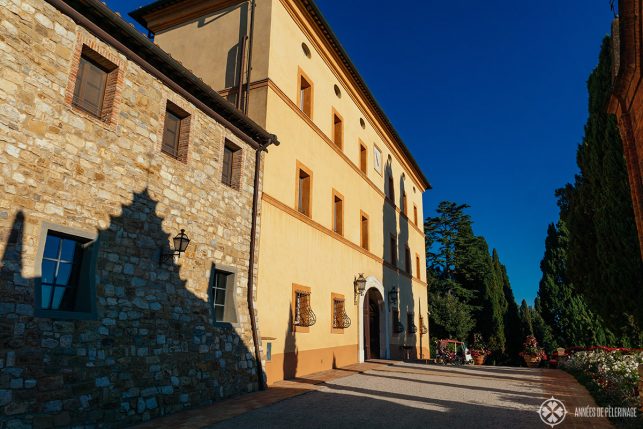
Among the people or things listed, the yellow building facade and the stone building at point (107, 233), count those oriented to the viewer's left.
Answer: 0

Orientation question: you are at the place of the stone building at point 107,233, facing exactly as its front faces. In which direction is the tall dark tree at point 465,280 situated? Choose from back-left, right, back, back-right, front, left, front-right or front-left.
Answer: left

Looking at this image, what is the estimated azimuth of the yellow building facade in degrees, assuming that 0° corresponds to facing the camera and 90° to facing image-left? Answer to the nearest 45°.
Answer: approximately 315°

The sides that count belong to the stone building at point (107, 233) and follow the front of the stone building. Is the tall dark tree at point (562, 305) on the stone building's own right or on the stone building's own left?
on the stone building's own left

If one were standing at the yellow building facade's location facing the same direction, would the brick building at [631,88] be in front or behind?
in front

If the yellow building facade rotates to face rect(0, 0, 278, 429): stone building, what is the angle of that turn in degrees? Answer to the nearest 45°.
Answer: approximately 90° to its right

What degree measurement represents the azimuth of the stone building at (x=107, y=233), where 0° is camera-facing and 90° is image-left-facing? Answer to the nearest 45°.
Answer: approximately 315°

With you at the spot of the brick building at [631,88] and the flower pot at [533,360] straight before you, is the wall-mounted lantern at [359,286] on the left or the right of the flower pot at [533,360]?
left

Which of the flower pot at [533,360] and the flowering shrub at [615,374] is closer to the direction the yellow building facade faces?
the flowering shrub

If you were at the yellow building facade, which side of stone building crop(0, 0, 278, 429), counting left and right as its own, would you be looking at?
left
